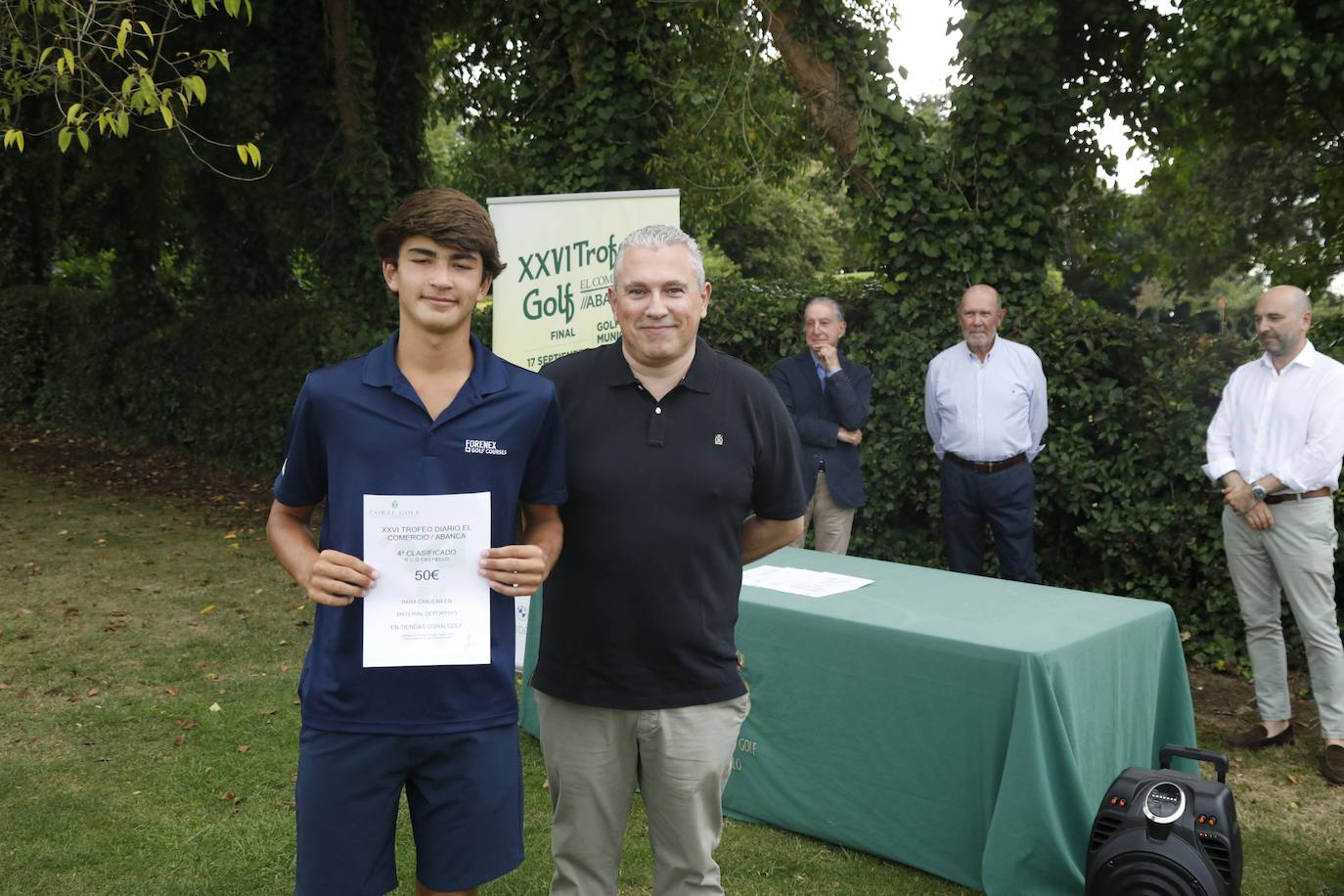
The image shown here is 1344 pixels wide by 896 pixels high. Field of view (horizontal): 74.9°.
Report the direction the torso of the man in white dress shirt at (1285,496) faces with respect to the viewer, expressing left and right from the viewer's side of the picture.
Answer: facing the viewer and to the left of the viewer

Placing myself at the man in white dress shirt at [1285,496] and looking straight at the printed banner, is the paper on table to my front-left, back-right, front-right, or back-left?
front-left

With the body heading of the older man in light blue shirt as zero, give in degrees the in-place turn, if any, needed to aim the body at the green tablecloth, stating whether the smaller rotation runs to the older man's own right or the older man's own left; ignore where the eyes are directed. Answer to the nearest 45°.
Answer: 0° — they already face it

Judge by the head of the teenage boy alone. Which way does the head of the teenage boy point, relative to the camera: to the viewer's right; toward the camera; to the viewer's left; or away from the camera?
toward the camera

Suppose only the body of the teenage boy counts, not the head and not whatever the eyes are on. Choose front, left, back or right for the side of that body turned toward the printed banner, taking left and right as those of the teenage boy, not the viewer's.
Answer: back

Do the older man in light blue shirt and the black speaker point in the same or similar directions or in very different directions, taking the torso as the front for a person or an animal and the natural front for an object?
same or similar directions

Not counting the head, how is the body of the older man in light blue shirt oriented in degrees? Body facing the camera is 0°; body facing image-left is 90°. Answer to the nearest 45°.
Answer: approximately 0°

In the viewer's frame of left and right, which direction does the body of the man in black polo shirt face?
facing the viewer

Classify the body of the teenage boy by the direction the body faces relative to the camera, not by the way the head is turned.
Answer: toward the camera

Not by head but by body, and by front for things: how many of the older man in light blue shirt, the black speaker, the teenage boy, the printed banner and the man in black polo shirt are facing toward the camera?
5

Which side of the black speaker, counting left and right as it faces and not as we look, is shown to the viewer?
front

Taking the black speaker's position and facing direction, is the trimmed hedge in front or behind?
behind

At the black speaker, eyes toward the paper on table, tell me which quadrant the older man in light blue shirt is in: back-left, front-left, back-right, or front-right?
front-right

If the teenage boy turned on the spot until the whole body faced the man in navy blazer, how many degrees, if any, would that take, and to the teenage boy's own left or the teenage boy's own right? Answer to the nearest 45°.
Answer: approximately 135° to the teenage boy's own left

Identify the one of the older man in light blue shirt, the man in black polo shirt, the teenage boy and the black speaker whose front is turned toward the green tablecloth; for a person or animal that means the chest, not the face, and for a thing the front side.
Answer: the older man in light blue shirt

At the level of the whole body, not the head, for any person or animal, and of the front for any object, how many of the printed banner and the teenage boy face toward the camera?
2

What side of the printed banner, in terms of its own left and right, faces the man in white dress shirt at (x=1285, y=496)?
left

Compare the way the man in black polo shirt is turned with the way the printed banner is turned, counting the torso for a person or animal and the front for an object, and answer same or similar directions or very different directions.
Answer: same or similar directions
